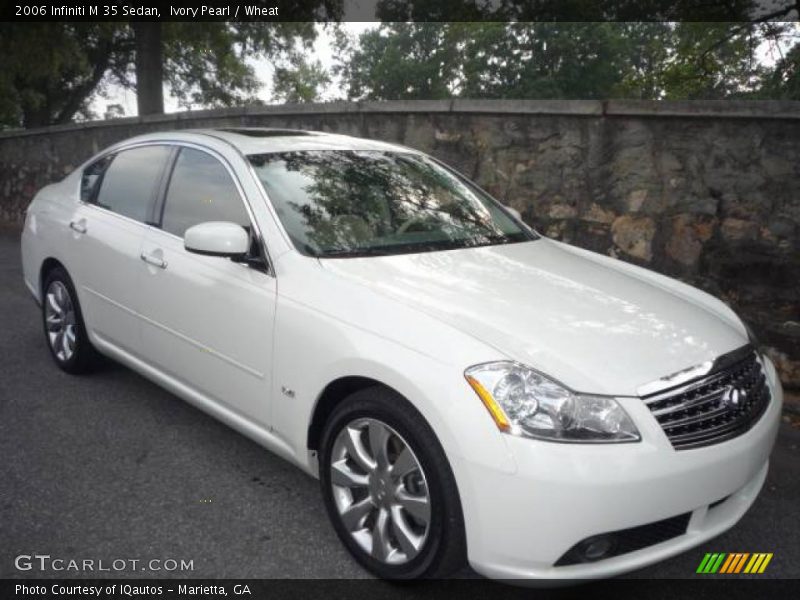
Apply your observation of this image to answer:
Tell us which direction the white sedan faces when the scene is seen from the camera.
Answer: facing the viewer and to the right of the viewer
